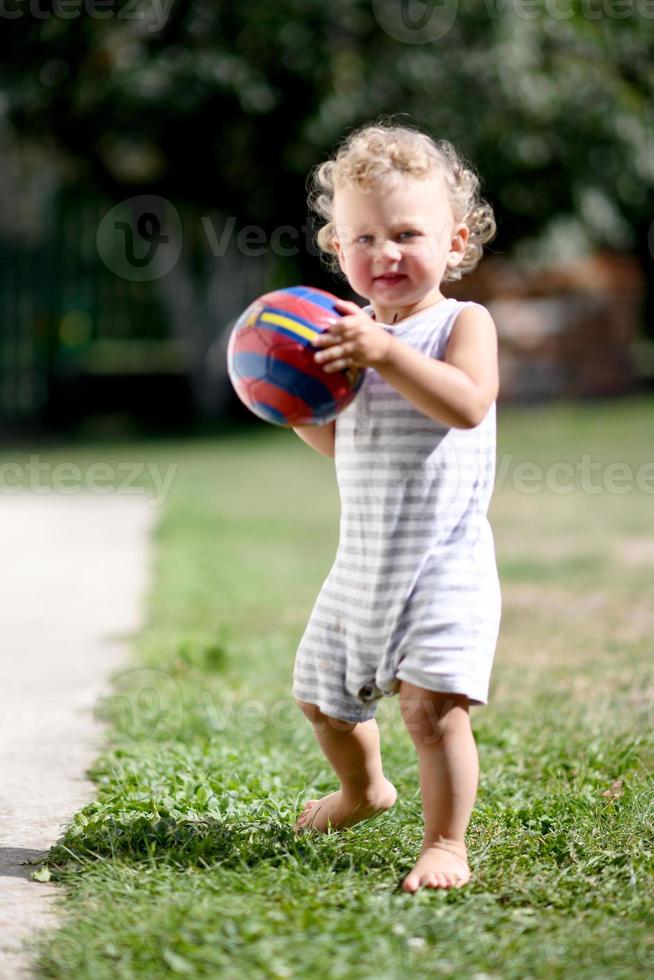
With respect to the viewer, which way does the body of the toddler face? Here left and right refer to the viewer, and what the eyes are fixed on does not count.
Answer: facing the viewer and to the left of the viewer
